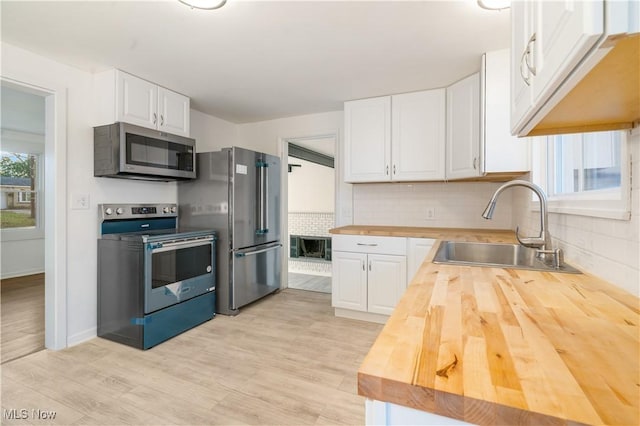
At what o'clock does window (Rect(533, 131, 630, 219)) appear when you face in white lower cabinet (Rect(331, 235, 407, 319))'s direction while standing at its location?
The window is roughly at 11 o'clock from the white lower cabinet.

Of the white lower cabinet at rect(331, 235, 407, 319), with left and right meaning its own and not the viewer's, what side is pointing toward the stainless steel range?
right

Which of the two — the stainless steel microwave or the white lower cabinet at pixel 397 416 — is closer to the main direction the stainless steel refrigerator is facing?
the white lower cabinet

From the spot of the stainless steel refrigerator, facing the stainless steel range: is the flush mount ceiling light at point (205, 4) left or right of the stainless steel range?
left

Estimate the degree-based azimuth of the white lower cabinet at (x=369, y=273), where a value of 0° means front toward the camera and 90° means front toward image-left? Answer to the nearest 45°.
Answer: approximately 0°

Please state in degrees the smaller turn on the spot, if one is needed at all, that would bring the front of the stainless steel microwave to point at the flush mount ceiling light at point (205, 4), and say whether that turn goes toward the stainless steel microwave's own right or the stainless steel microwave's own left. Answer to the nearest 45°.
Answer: approximately 45° to the stainless steel microwave's own right
